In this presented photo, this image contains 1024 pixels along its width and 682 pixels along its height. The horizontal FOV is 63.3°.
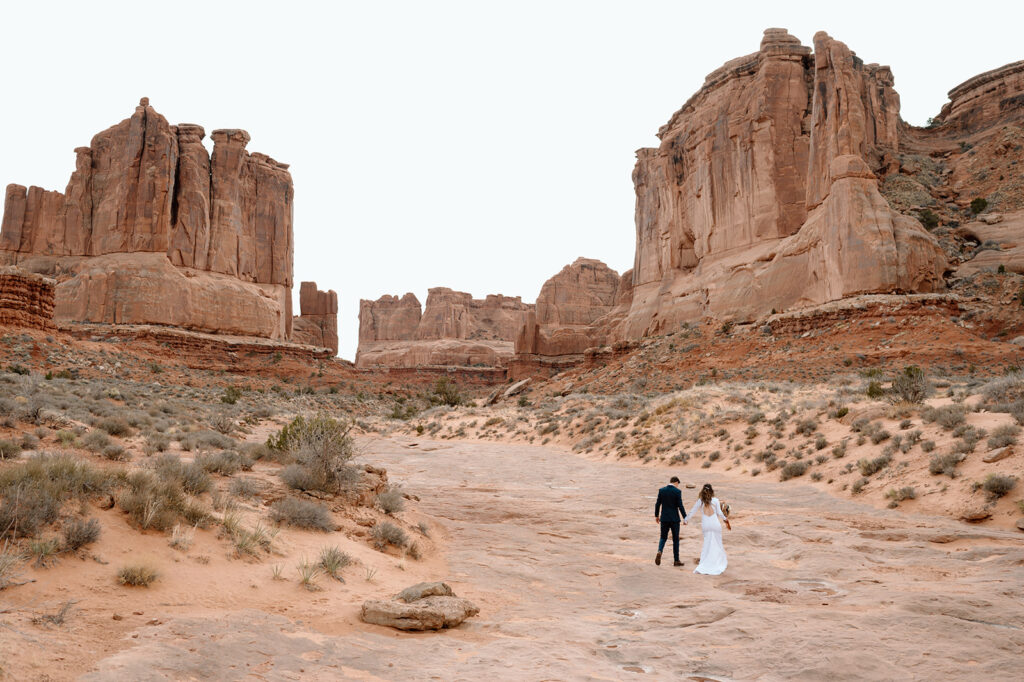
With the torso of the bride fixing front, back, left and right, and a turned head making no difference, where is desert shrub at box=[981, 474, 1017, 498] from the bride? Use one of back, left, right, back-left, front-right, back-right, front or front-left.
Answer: front-right

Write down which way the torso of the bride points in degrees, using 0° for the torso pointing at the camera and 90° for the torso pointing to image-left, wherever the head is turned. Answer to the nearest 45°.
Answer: approximately 180°

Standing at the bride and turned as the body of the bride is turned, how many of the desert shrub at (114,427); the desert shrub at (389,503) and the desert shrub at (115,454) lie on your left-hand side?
3

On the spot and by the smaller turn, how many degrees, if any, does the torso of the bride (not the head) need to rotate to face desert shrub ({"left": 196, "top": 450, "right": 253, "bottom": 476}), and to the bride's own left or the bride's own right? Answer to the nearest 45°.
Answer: approximately 90° to the bride's own left

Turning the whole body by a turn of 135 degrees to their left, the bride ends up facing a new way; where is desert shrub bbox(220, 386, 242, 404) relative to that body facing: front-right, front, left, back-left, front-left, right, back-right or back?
right

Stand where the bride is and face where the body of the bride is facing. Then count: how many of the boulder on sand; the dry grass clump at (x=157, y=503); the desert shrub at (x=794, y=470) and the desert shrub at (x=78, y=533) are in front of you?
1

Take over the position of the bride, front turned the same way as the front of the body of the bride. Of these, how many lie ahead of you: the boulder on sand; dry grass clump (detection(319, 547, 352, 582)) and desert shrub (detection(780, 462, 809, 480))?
1

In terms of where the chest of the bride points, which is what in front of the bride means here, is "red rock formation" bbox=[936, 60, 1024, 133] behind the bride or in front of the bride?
in front

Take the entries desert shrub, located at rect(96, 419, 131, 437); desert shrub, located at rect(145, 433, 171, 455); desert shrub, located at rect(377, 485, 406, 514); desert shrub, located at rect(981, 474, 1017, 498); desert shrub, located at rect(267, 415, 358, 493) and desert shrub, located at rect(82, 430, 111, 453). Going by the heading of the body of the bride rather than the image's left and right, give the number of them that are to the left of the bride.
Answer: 5

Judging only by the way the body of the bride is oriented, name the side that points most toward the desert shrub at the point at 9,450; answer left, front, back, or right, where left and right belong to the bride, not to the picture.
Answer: left

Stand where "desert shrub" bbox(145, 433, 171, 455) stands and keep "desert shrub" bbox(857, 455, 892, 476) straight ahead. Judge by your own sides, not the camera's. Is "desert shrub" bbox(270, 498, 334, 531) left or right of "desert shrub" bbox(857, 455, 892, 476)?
right

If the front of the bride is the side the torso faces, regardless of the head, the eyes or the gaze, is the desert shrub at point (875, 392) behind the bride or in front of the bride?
in front

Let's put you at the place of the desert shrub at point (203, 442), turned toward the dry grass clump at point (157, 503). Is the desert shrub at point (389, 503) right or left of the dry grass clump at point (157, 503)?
left
